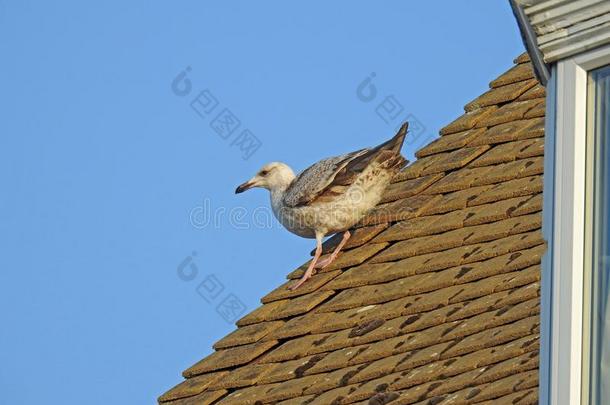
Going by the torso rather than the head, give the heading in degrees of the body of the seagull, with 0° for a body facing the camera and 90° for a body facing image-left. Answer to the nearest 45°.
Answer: approximately 90°
